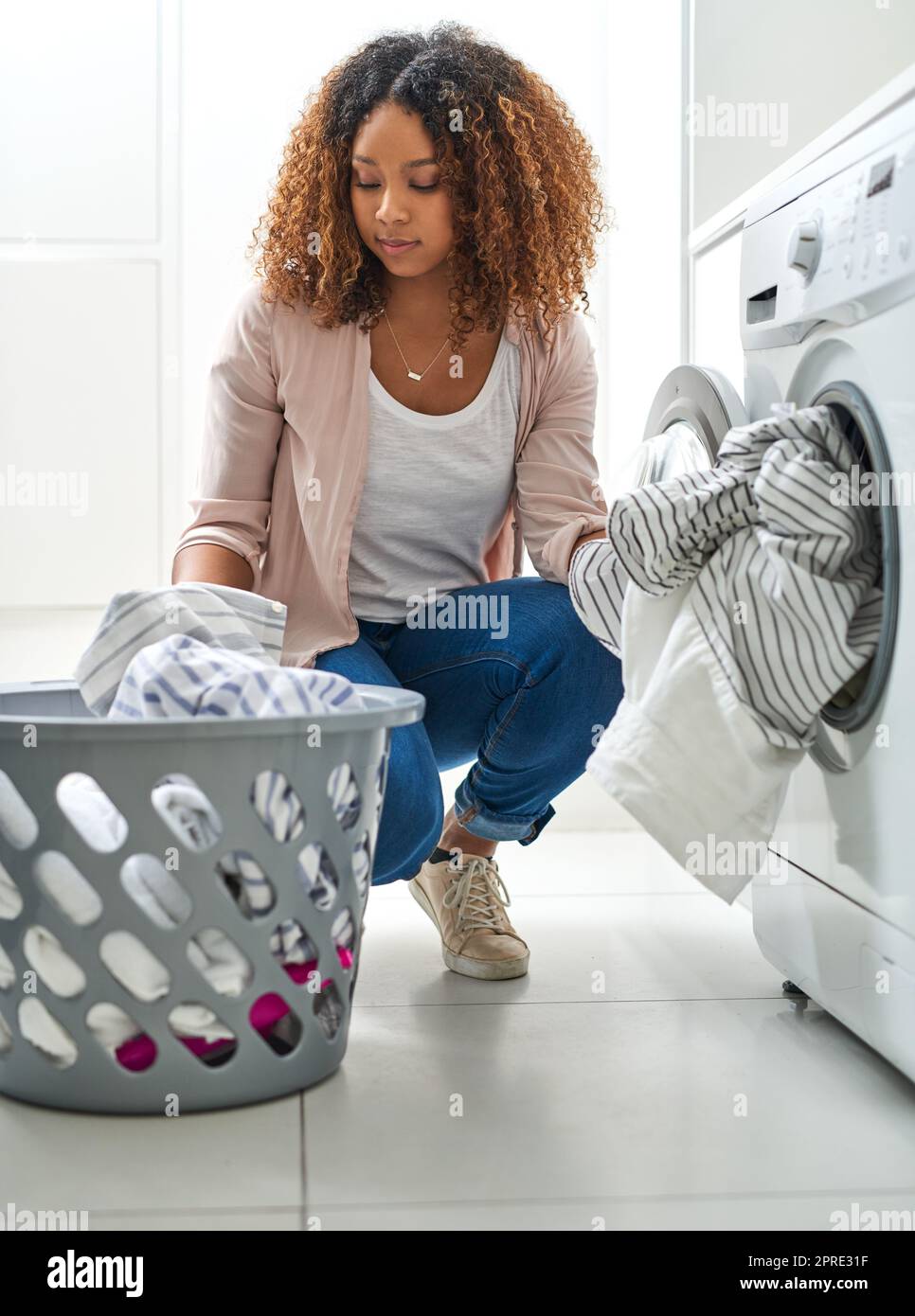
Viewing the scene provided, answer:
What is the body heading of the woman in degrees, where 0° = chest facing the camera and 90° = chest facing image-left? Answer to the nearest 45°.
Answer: approximately 0°

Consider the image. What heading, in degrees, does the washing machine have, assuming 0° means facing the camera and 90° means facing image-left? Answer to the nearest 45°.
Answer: approximately 45°

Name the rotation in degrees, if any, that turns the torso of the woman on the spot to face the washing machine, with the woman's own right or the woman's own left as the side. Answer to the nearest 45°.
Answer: approximately 45° to the woman's own left
